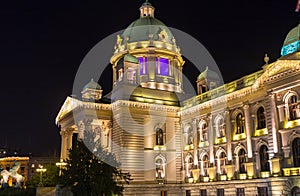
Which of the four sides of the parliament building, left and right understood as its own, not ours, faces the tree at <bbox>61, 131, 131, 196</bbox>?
front

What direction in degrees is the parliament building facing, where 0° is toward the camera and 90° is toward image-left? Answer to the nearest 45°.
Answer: approximately 45°
